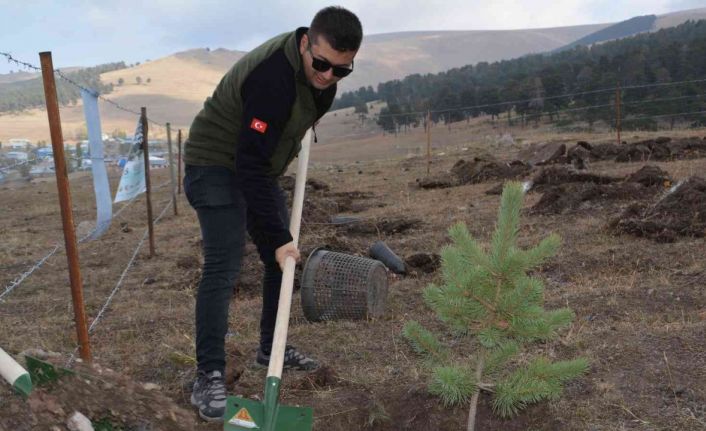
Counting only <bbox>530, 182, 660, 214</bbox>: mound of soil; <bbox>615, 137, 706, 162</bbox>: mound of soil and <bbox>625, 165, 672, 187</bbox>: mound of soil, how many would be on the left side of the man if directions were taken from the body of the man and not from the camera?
3

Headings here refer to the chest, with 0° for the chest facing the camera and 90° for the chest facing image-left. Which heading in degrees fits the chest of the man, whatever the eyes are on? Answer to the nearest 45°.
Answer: approximately 315°

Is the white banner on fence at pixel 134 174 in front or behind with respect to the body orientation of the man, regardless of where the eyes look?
behind

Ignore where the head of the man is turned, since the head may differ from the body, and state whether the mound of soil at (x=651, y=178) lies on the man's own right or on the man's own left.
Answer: on the man's own left

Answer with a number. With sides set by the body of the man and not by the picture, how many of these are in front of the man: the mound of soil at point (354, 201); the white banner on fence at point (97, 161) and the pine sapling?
1

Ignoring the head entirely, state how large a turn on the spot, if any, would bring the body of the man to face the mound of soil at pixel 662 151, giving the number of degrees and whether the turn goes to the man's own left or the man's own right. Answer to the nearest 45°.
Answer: approximately 90° to the man's own left

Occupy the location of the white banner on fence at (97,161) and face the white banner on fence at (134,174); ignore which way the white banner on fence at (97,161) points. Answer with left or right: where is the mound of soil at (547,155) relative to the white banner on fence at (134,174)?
right

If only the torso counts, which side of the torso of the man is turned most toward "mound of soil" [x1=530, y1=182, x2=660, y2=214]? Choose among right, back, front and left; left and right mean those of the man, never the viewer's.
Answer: left

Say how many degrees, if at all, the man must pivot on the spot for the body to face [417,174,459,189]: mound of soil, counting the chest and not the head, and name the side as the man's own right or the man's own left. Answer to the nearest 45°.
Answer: approximately 135° to the man's own left

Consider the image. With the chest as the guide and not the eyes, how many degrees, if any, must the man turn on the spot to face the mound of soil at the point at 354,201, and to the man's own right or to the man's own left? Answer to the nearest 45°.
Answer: approximately 135° to the man's own left
